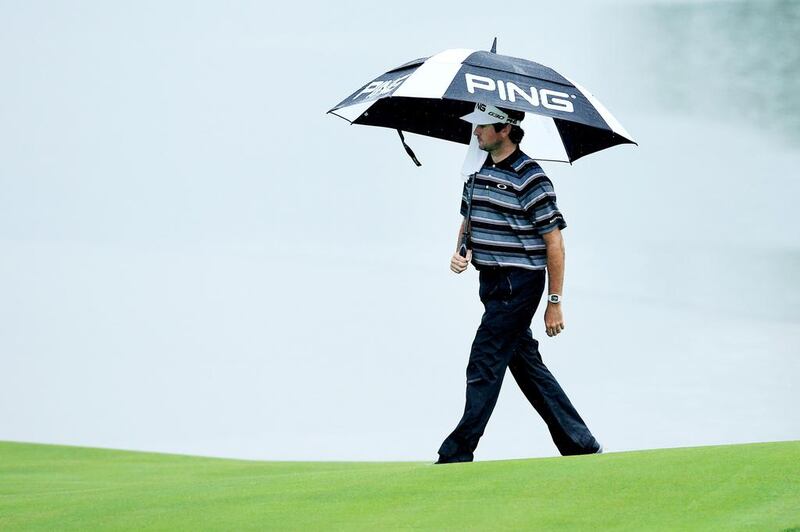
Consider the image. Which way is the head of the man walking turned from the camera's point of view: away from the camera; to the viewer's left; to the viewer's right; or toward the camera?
to the viewer's left
